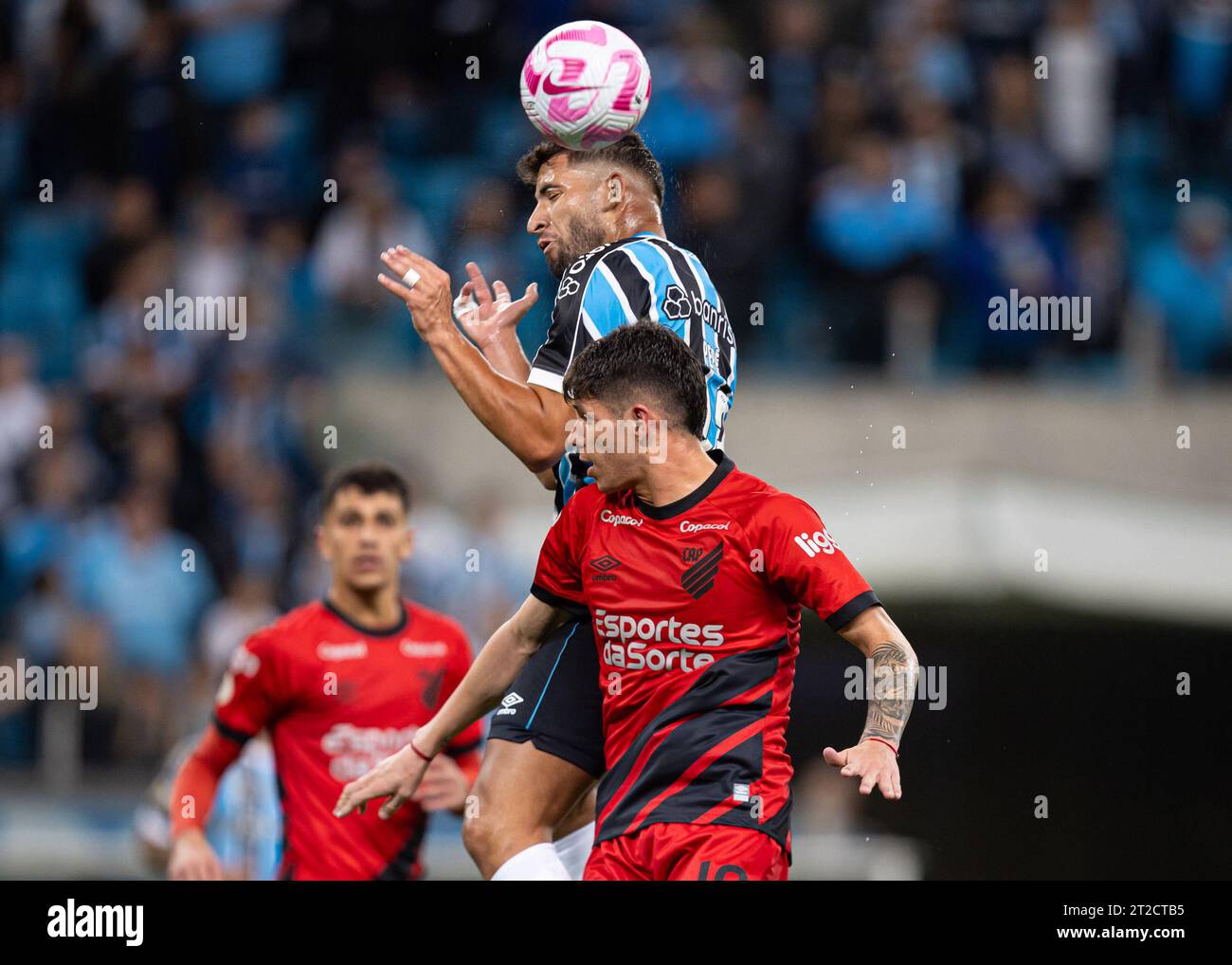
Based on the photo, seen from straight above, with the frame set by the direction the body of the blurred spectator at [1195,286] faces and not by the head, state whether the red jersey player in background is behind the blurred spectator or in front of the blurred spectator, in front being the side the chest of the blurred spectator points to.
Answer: in front

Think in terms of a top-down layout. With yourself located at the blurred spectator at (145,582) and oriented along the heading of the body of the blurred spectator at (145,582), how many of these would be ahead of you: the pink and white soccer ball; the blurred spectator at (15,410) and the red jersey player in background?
2

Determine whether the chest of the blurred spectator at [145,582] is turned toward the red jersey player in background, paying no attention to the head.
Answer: yes

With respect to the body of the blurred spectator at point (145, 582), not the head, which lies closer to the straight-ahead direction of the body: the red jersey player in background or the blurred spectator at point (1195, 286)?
the red jersey player in background

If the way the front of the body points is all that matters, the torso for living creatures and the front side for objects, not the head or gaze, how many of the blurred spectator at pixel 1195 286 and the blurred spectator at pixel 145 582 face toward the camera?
2

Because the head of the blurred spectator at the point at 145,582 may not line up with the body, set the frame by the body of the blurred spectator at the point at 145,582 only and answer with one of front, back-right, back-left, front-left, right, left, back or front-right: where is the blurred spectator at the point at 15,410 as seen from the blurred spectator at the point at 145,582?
back-right

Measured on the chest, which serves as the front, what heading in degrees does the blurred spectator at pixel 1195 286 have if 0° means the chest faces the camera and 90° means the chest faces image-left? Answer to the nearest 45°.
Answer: approximately 0°

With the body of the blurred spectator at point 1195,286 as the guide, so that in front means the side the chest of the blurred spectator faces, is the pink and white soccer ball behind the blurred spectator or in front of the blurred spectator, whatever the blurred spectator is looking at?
in front

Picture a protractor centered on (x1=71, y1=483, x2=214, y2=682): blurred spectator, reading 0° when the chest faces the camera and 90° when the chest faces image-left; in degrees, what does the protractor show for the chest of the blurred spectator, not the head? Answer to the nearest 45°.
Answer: approximately 0°

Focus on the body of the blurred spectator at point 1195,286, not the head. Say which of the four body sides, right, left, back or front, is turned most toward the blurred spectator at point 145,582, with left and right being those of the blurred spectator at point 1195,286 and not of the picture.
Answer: right
